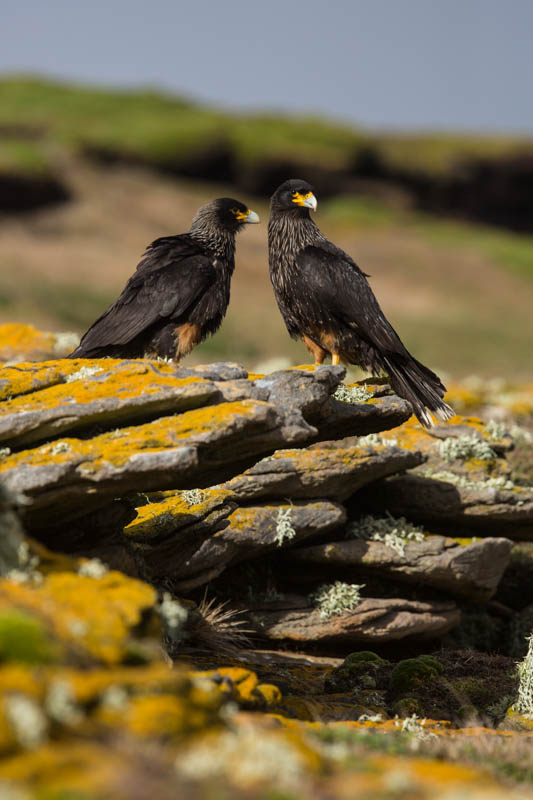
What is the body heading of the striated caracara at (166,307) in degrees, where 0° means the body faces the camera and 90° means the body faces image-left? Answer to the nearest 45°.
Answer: approximately 270°

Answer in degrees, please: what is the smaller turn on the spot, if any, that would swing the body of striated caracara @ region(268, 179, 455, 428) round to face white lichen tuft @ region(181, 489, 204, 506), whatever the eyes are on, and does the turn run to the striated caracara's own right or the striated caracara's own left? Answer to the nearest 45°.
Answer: approximately 45° to the striated caracara's own left

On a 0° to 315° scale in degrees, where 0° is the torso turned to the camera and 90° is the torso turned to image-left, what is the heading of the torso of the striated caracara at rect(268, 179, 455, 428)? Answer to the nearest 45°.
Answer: approximately 90°

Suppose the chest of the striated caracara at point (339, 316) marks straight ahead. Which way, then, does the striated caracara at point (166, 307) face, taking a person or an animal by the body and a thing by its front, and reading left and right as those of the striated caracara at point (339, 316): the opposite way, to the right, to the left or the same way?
the opposite way

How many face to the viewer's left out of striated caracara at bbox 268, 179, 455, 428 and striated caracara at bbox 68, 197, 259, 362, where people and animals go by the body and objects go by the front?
1

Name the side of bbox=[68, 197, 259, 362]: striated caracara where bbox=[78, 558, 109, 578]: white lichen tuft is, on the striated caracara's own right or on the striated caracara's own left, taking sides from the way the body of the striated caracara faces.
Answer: on the striated caracara's own right

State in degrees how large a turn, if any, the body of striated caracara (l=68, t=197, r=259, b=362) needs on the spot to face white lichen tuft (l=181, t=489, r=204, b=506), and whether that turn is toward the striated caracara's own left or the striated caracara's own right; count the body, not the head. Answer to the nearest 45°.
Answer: approximately 90° to the striated caracara's own right
